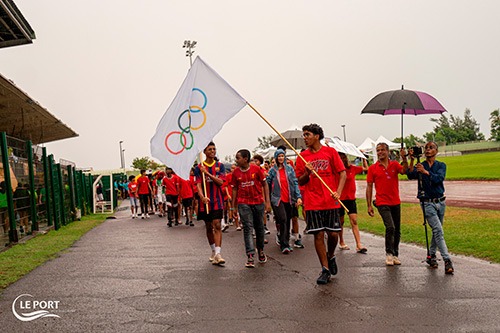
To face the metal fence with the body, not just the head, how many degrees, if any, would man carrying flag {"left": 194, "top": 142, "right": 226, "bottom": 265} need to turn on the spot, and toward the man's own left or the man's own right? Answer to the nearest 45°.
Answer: approximately 135° to the man's own right

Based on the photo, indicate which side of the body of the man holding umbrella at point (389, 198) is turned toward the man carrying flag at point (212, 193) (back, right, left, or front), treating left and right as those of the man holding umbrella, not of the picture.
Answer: right

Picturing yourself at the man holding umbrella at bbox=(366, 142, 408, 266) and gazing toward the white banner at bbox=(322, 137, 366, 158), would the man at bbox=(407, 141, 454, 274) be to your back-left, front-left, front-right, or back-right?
back-right

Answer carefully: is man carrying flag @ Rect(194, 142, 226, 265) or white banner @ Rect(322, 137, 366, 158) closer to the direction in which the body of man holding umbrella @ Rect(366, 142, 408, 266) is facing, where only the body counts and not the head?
the man carrying flag

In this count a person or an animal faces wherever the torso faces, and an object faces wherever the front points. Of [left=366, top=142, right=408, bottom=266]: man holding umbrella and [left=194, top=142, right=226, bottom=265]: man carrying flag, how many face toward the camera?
2

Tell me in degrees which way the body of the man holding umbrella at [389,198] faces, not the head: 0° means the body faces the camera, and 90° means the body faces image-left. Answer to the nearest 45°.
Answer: approximately 0°

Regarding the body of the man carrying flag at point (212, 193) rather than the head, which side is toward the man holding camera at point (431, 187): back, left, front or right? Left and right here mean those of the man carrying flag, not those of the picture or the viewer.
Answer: left

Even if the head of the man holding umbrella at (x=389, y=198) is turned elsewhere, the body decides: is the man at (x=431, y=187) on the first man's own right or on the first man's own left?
on the first man's own left
